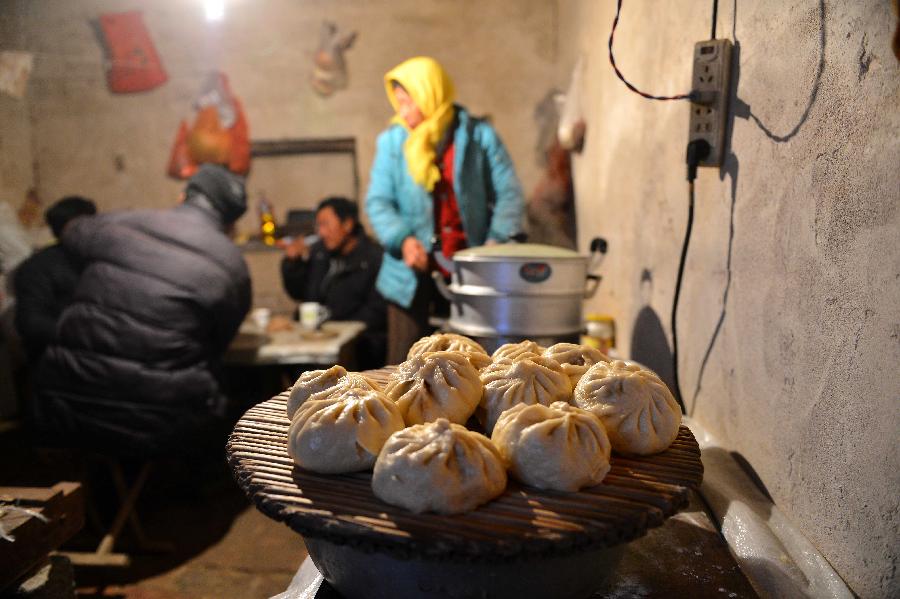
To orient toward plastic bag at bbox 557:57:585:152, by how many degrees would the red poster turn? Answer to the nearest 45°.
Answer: approximately 45° to its left

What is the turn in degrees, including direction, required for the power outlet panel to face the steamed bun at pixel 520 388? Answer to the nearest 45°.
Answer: approximately 45° to its left

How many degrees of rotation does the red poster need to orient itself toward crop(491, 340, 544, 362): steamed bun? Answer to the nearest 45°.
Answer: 0° — it already faces it

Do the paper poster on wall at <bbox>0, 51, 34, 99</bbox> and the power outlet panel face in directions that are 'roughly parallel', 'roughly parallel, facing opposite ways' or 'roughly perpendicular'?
roughly perpendicular

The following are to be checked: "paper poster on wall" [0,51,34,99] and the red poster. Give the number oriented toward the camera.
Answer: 2

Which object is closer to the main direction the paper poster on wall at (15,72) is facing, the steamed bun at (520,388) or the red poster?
the steamed bun

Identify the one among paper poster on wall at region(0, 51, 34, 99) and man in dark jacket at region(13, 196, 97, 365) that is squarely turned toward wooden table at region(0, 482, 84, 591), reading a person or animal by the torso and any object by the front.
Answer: the paper poster on wall
